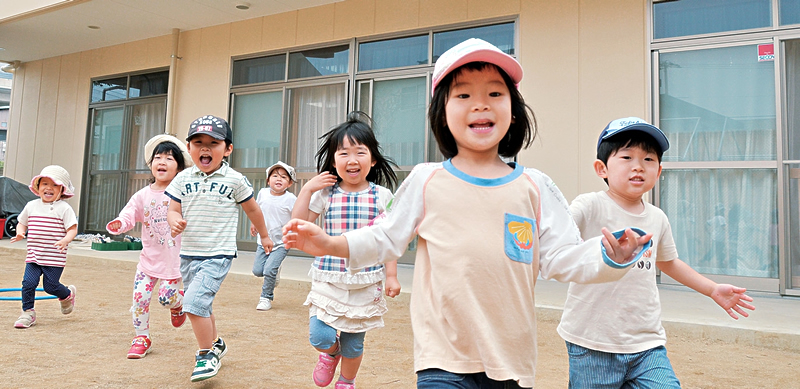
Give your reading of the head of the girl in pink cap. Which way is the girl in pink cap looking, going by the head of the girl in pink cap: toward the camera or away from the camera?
toward the camera

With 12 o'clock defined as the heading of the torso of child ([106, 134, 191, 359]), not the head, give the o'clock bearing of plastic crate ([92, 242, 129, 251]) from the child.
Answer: The plastic crate is roughly at 6 o'clock from the child.

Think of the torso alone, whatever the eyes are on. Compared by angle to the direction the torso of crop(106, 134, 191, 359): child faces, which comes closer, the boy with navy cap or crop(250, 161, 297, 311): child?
the boy with navy cap

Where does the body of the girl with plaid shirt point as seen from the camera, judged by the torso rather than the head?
toward the camera

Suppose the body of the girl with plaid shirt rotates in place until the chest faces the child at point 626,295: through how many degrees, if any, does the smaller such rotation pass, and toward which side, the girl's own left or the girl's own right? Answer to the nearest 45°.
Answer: approximately 45° to the girl's own left

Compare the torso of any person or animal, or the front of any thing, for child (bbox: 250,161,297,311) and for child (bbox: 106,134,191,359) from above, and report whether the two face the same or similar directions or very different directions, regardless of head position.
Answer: same or similar directions

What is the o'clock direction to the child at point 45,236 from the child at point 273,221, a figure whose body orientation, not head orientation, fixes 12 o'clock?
the child at point 45,236 is roughly at 2 o'clock from the child at point 273,221.

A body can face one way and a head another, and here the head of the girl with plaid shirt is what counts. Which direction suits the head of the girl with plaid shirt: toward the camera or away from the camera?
toward the camera

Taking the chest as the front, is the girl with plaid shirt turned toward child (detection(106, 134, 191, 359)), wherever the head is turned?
no

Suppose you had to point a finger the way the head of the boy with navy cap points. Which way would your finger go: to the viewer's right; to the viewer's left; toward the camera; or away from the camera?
toward the camera

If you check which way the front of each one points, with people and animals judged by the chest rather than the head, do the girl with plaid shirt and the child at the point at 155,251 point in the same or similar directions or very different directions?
same or similar directions

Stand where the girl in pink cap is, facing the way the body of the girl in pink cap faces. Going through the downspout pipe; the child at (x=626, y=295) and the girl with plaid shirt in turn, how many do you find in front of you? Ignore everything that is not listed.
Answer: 0

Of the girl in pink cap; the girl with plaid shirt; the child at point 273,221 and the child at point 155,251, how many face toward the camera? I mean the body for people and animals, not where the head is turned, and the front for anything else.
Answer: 4

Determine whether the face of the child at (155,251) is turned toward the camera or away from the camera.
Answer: toward the camera

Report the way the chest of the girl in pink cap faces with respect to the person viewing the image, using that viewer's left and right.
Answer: facing the viewer

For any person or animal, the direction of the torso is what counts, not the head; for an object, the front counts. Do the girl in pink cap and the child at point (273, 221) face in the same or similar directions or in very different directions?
same or similar directions

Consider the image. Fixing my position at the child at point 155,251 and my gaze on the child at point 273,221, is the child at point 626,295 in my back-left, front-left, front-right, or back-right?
back-right

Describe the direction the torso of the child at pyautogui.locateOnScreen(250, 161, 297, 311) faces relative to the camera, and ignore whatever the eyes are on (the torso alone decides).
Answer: toward the camera

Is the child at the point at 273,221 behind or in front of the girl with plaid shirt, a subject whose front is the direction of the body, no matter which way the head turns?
behind
